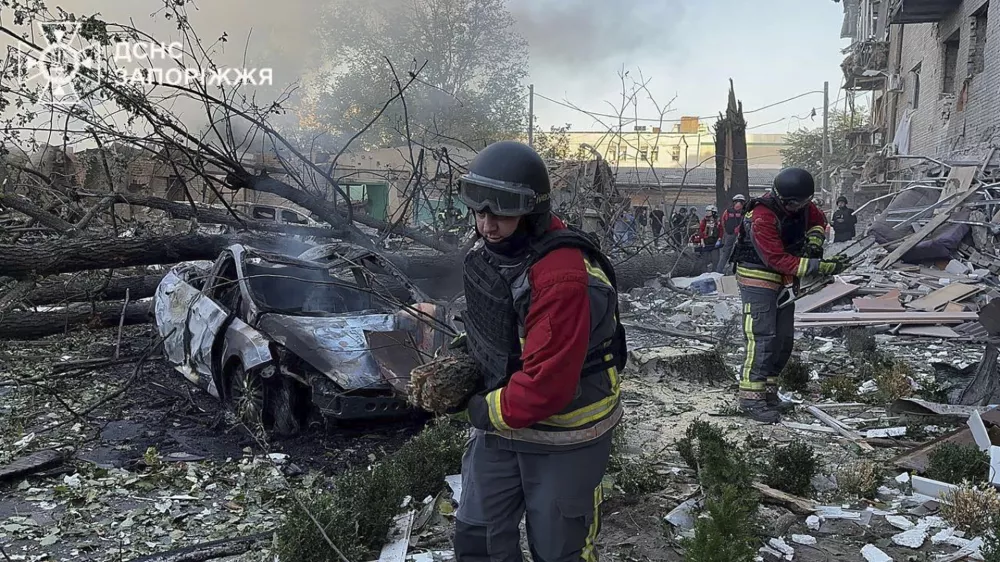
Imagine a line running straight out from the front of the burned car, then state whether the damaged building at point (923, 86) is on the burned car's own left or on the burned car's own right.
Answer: on the burned car's own left

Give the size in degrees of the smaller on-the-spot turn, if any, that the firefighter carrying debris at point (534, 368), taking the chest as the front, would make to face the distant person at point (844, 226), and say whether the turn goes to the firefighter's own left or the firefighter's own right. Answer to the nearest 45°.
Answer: approximately 180°

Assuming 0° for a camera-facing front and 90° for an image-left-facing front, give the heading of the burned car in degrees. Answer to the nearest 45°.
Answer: approximately 315°

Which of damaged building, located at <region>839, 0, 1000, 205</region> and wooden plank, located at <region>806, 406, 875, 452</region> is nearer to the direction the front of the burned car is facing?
the wooden plank

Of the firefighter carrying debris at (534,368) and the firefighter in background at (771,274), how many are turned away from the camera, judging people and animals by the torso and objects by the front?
0

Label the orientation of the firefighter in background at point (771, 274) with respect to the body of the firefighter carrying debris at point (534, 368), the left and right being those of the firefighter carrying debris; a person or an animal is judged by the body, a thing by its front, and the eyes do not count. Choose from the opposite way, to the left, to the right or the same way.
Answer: to the left

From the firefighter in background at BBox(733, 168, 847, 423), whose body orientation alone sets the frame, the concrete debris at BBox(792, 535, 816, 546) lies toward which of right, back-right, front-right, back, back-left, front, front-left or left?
front-right

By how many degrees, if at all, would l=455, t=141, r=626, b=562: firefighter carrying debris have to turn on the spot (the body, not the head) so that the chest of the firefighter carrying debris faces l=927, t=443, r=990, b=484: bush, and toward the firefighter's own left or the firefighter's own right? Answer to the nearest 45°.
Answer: approximately 180°

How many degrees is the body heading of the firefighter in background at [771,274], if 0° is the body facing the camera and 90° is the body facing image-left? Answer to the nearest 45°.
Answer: approximately 315°

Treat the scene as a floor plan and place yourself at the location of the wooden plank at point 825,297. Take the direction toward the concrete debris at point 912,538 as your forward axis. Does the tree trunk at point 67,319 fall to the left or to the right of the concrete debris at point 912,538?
right

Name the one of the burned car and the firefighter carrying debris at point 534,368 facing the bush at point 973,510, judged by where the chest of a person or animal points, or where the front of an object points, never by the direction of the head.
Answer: the burned car

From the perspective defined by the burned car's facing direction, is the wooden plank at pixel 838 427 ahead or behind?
ahead

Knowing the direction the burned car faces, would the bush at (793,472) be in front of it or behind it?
in front

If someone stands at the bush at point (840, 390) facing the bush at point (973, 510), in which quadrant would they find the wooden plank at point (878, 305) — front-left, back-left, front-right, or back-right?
back-left

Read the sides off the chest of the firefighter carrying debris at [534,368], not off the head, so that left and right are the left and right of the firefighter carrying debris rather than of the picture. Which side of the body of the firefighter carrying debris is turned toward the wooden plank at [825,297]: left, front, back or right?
back
